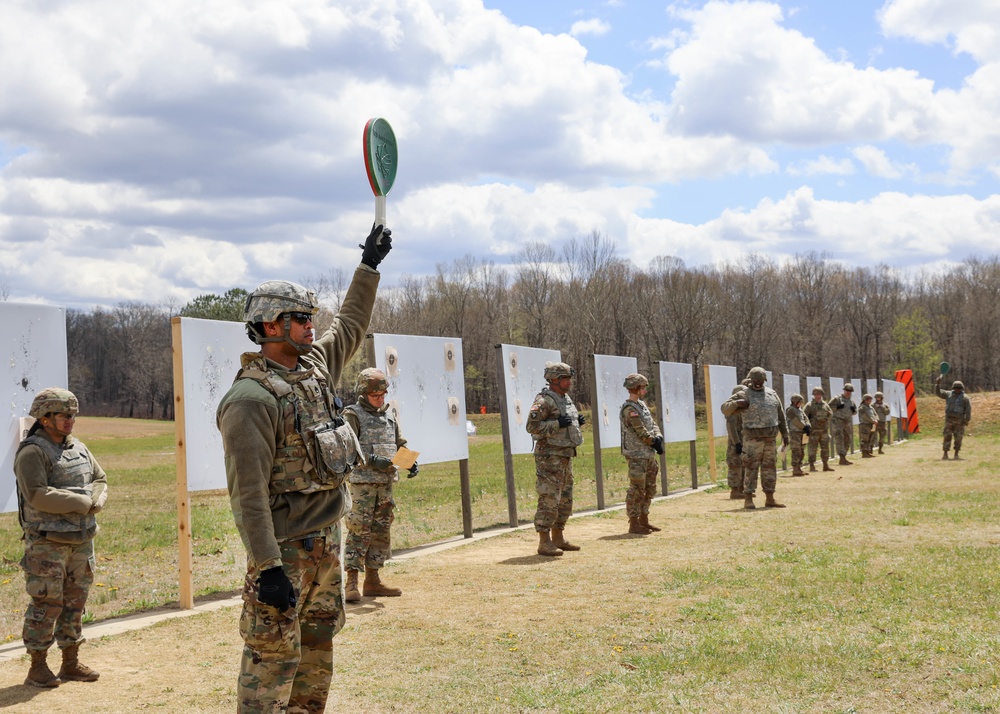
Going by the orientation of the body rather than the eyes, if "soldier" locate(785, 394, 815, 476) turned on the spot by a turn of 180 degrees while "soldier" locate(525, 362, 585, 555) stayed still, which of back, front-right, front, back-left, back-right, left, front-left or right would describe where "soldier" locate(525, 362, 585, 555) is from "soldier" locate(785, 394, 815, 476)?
left

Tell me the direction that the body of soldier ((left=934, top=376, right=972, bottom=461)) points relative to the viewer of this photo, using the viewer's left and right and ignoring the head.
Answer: facing the viewer

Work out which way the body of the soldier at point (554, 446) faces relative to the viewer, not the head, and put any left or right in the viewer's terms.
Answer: facing the viewer and to the right of the viewer

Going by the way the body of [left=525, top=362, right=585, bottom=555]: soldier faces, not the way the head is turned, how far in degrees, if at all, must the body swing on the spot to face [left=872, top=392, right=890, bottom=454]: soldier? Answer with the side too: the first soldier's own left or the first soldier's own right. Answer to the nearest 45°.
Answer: approximately 90° to the first soldier's own left

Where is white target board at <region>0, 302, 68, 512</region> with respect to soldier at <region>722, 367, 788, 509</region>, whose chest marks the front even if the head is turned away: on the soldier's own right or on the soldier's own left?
on the soldier's own right

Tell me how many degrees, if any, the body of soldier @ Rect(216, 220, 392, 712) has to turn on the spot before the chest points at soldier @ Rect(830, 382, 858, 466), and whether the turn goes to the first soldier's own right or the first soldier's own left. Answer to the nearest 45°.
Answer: approximately 90° to the first soldier's own left

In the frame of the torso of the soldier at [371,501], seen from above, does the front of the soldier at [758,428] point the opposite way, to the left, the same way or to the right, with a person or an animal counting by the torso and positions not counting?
the same way

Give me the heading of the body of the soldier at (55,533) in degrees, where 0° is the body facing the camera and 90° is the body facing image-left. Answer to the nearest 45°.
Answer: approximately 315°

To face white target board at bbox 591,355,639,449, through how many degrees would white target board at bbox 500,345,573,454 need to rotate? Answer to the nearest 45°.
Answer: approximately 90° to its left

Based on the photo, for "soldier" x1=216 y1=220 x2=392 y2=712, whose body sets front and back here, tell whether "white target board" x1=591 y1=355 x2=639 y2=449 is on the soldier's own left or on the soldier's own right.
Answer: on the soldier's own left

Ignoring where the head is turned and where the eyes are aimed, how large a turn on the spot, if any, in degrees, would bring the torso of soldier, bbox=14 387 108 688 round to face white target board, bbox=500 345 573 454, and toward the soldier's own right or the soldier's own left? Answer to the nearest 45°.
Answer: approximately 90° to the soldier's own left

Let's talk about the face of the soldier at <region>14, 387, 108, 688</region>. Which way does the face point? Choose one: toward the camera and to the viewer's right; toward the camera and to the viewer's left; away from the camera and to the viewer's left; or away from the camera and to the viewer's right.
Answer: toward the camera and to the viewer's right

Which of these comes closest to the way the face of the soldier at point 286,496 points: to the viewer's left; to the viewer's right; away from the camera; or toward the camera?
to the viewer's right

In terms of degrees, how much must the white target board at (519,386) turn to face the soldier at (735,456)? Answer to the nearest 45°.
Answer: approximately 90° to its left

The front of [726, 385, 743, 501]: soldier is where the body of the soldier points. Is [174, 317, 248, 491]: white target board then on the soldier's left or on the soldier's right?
on the soldier's right

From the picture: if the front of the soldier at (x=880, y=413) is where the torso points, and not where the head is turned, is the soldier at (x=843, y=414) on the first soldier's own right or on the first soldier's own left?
on the first soldier's own right

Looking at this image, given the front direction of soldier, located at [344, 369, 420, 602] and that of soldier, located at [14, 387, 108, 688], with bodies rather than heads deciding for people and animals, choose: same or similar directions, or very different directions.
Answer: same or similar directions

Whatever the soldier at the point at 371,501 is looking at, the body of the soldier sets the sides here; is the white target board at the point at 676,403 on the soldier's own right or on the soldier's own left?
on the soldier's own left

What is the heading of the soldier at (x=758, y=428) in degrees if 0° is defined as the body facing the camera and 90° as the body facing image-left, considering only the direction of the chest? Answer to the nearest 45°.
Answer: approximately 315°
